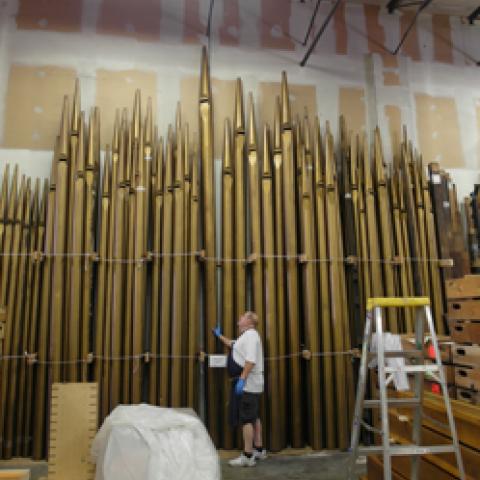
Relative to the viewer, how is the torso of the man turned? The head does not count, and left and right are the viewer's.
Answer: facing to the left of the viewer

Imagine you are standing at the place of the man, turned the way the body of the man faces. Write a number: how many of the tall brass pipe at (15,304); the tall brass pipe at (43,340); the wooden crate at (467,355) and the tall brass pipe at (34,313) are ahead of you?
3

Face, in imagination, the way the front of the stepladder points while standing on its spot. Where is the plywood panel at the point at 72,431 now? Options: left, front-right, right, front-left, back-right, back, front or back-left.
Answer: front-left

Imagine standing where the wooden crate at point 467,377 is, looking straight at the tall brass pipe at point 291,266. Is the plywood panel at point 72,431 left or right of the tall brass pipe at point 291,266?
left

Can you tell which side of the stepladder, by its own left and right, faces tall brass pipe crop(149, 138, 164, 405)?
front

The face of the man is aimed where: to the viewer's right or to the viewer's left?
to the viewer's left

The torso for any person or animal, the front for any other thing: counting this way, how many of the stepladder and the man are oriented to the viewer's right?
0

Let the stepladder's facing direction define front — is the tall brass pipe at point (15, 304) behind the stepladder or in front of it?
in front
